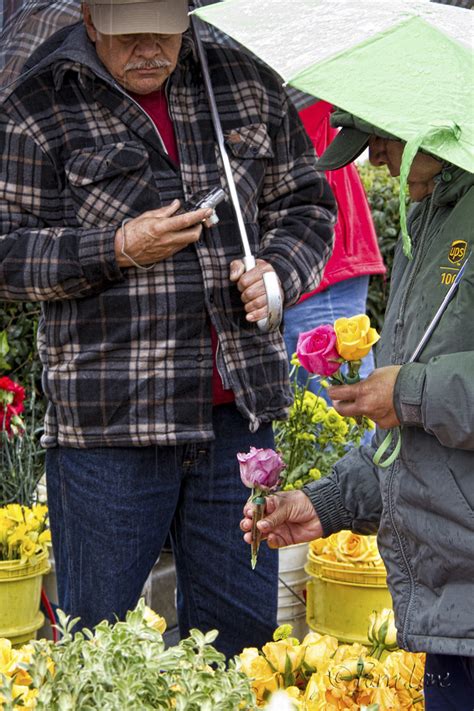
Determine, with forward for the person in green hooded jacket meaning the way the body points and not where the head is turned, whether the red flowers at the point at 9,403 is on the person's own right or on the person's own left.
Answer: on the person's own right

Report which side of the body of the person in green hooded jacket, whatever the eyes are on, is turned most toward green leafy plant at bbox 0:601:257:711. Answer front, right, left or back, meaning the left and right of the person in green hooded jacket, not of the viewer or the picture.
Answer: front

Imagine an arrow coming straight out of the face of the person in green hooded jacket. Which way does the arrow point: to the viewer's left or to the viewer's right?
to the viewer's left

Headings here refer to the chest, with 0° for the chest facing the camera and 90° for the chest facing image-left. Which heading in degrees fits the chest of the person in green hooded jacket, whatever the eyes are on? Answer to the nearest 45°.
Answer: approximately 45°
